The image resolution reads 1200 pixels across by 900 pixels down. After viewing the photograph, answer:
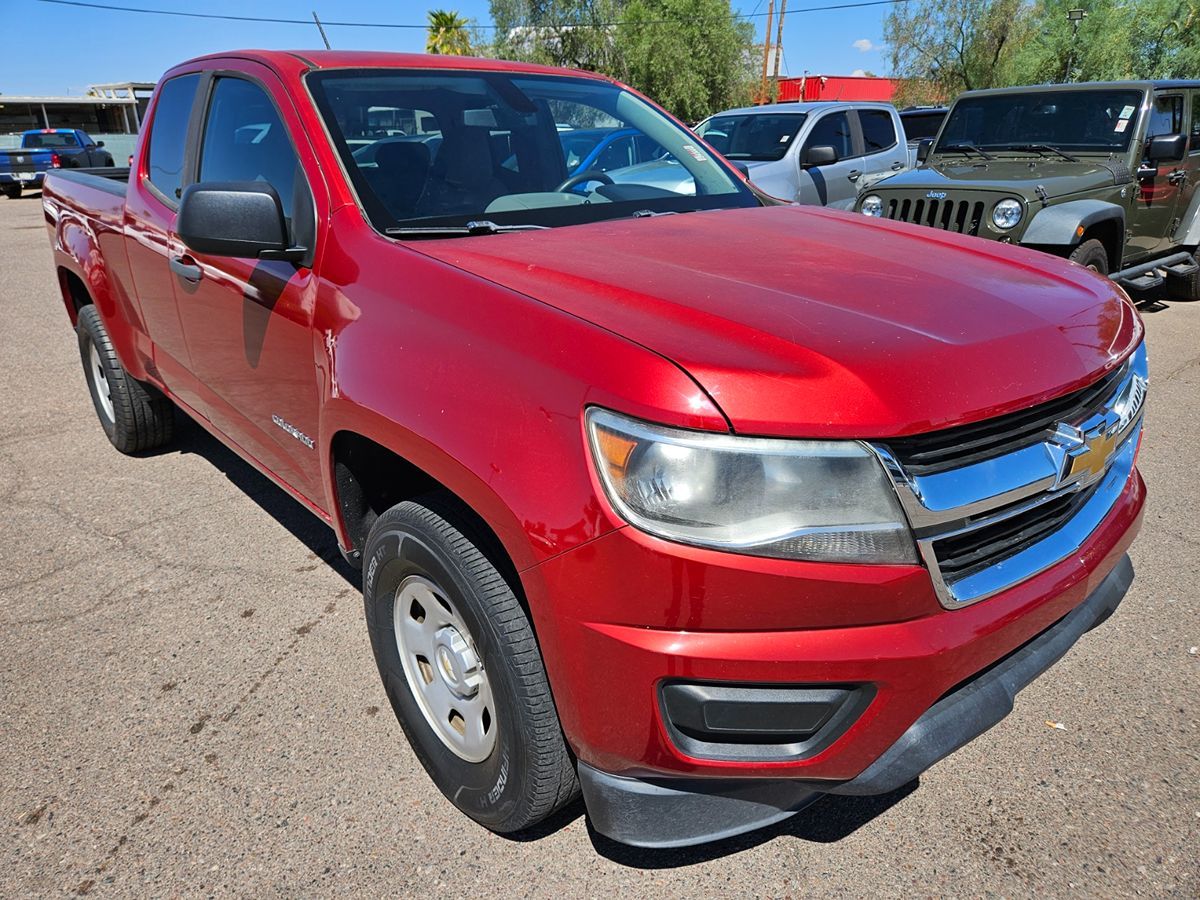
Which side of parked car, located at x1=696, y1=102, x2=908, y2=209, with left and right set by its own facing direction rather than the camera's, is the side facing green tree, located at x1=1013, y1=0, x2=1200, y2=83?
back

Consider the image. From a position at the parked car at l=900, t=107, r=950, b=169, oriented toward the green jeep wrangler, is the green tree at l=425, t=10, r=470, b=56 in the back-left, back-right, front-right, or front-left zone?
back-right

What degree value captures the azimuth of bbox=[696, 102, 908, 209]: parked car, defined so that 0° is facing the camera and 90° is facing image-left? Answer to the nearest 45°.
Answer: approximately 45°

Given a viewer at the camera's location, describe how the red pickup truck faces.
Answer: facing the viewer and to the right of the viewer

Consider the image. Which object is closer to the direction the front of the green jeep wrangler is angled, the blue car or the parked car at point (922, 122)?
the blue car

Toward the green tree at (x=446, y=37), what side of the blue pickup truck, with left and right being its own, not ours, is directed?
front

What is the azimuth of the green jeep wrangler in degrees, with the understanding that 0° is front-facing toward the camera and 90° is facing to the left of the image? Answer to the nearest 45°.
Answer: approximately 45°

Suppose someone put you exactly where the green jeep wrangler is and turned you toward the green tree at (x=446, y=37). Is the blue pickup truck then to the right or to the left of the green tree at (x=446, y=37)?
left

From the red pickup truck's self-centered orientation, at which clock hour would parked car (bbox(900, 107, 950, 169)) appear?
The parked car is roughly at 8 o'clock from the red pickup truck.

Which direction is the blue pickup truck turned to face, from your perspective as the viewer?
facing away from the viewer and to the right of the viewer

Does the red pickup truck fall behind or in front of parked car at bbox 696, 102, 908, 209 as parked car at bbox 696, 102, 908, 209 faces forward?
in front

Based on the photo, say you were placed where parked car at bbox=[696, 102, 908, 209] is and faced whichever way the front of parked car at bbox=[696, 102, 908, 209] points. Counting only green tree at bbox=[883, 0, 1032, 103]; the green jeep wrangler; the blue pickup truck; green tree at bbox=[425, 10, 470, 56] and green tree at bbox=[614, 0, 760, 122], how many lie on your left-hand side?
1

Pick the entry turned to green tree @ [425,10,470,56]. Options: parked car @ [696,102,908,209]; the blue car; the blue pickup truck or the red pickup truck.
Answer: the blue pickup truck

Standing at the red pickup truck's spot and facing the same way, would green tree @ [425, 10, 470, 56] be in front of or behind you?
behind
